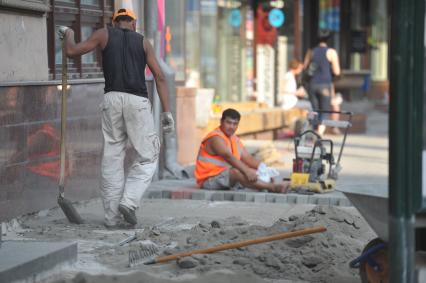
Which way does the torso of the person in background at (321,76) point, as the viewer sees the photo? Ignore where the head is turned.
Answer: away from the camera

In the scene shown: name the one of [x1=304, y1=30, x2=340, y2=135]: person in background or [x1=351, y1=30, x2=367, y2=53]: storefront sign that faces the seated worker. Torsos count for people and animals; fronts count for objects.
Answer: the storefront sign

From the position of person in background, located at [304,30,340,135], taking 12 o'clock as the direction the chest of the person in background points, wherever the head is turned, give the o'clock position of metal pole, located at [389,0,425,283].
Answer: The metal pole is roughly at 6 o'clock from the person in background.

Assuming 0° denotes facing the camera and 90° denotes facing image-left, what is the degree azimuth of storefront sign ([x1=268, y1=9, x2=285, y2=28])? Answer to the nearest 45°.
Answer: approximately 0°

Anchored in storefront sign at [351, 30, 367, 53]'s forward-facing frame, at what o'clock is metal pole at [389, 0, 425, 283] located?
The metal pole is roughly at 12 o'clock from the storefront sign.

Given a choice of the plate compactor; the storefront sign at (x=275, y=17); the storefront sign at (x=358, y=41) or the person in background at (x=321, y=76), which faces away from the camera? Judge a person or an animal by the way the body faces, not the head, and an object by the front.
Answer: the person in background

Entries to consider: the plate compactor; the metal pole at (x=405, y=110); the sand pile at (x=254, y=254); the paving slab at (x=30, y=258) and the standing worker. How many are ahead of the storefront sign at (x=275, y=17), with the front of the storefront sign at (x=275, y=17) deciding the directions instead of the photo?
5

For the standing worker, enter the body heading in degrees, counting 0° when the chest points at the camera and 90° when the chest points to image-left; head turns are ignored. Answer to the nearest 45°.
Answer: approximately 180°

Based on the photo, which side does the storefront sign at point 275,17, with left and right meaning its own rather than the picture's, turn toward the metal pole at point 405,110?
front

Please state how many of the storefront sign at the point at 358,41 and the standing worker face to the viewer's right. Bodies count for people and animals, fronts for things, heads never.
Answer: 0

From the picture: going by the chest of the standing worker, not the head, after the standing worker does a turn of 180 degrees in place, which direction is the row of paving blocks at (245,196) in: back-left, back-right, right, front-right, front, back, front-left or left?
back-left

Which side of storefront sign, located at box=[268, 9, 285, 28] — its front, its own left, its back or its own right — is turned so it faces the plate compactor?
front
